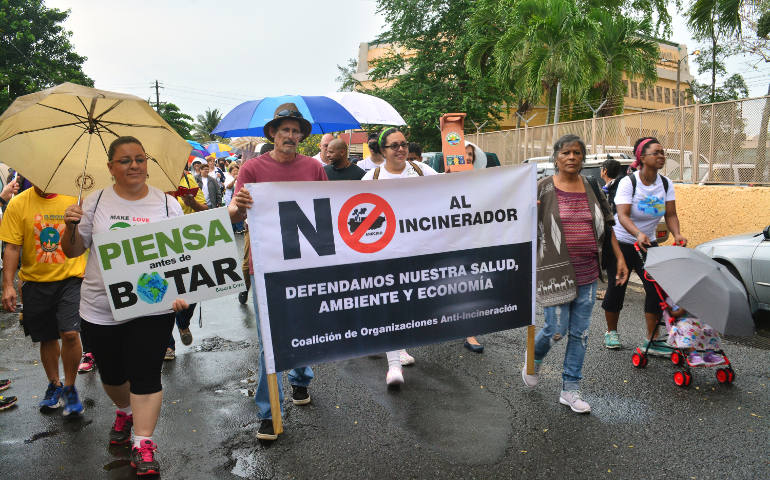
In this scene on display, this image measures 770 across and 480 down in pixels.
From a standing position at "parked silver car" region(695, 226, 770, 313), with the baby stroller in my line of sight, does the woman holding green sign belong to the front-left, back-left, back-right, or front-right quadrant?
front-right

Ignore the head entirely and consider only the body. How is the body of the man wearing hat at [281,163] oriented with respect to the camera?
toward the camera

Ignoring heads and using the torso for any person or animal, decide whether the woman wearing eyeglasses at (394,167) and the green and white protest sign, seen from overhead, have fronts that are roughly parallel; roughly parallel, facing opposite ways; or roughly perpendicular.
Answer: roughly parallel

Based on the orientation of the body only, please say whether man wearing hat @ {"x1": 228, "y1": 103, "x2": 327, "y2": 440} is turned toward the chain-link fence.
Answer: no

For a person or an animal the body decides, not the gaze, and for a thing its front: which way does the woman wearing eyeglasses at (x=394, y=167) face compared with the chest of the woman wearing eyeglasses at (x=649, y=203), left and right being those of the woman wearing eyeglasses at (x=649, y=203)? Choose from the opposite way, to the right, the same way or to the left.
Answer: the same way

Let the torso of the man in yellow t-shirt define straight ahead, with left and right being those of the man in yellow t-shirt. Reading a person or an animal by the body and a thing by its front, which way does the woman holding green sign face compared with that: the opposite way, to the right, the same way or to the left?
the same way

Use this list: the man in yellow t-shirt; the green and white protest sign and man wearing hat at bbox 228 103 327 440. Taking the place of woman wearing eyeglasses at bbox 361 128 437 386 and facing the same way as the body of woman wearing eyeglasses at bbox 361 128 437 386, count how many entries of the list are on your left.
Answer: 0

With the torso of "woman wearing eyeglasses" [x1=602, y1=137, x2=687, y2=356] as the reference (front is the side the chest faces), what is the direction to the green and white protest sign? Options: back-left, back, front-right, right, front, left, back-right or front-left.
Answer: right

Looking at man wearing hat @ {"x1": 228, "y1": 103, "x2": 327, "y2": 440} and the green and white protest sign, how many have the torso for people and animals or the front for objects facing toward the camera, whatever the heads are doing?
2

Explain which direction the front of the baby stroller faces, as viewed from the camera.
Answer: facing the viewer and to the right of the viewer

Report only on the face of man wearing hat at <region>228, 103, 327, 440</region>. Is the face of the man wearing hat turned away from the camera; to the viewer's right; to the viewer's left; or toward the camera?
toward the camera

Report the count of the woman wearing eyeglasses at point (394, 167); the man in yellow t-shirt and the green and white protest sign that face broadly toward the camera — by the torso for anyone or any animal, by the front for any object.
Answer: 3

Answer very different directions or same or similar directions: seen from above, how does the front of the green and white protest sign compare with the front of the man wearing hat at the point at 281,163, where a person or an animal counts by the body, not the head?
same or similar directions

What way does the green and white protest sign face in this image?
toward the camera

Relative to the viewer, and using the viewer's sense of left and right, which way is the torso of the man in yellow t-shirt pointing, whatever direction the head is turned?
facing the viewer

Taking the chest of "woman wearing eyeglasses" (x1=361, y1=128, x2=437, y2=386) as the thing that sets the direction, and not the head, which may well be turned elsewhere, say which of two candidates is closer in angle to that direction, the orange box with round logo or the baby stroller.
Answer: the baby stroller
